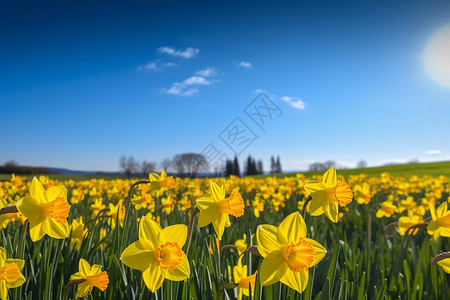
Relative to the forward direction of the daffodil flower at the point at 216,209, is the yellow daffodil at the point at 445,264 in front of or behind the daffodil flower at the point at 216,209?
in front

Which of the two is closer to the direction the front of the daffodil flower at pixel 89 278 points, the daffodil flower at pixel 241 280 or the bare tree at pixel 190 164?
the daffodil flower

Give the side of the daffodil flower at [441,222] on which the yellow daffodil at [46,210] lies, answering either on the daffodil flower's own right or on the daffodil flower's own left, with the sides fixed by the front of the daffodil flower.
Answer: on the daffodil flower's own right
